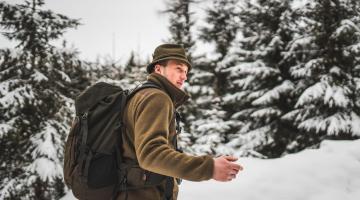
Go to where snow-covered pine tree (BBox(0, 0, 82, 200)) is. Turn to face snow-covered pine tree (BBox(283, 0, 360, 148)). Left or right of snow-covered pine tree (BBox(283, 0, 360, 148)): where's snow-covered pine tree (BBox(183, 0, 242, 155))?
left

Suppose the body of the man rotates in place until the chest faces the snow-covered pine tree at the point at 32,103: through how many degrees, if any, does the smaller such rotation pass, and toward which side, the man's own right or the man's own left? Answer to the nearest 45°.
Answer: approximately 135° to the man's own left

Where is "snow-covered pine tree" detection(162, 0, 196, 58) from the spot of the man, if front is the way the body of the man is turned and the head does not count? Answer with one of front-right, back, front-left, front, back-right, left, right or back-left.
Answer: left

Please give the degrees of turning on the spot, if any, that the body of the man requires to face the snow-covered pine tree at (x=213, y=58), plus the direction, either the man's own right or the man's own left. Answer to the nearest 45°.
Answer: approximately 90° to the man's own left

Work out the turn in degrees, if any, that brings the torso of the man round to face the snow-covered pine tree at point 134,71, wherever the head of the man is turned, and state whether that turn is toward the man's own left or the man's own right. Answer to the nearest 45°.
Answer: approximately 90° to the man's own left

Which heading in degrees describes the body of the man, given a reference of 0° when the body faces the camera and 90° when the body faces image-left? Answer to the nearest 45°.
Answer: approximately 270°

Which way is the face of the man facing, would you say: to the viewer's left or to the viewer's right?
to the viewer's right

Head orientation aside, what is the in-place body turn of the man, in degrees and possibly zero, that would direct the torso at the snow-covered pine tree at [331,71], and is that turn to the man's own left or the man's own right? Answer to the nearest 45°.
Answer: approximately 45° to the man's own left
